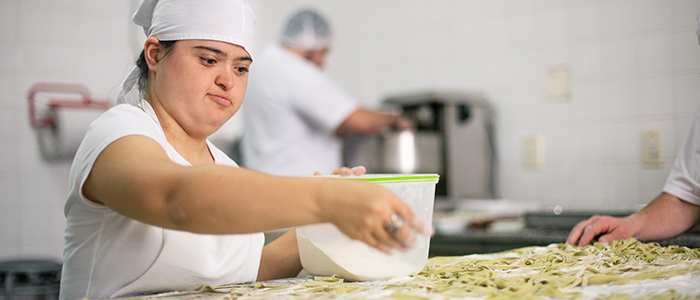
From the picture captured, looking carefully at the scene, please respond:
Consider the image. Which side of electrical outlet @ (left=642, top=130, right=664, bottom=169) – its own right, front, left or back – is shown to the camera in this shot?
front

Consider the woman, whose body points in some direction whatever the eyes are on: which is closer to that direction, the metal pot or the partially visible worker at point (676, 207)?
the partially visible worker

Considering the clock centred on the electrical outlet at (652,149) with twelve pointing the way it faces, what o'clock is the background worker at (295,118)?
The background worker is roughly at 2 o'clock from the electrical outlet.

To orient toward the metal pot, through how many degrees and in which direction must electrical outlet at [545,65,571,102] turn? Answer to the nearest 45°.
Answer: approximately 90° to its right

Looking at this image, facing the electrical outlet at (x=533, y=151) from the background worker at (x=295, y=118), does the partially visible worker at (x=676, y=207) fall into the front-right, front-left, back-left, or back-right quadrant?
front-right

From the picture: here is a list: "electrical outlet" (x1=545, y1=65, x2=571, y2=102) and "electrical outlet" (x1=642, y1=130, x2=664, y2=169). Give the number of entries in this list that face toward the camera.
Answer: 2

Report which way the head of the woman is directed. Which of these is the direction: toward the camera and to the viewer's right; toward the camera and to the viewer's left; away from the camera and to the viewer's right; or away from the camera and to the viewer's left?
toward the camera and to the viewer's right

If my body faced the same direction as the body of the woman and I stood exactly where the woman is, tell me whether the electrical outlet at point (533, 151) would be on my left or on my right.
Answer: on my left

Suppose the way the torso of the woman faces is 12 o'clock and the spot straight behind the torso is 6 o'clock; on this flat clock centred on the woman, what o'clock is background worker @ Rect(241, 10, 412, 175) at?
The background worker is roughly at 8 o'clock from the woman.

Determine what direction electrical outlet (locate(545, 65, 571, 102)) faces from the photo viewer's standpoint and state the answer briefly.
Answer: facing the viewer

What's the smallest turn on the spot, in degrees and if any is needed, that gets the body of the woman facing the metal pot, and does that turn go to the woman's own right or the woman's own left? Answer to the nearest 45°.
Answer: approximately 90° to the woman's own left

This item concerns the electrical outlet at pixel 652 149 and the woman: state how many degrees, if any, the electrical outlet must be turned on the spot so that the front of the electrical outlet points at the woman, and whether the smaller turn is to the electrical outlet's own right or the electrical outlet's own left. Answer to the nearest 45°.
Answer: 0° — it already faces them
